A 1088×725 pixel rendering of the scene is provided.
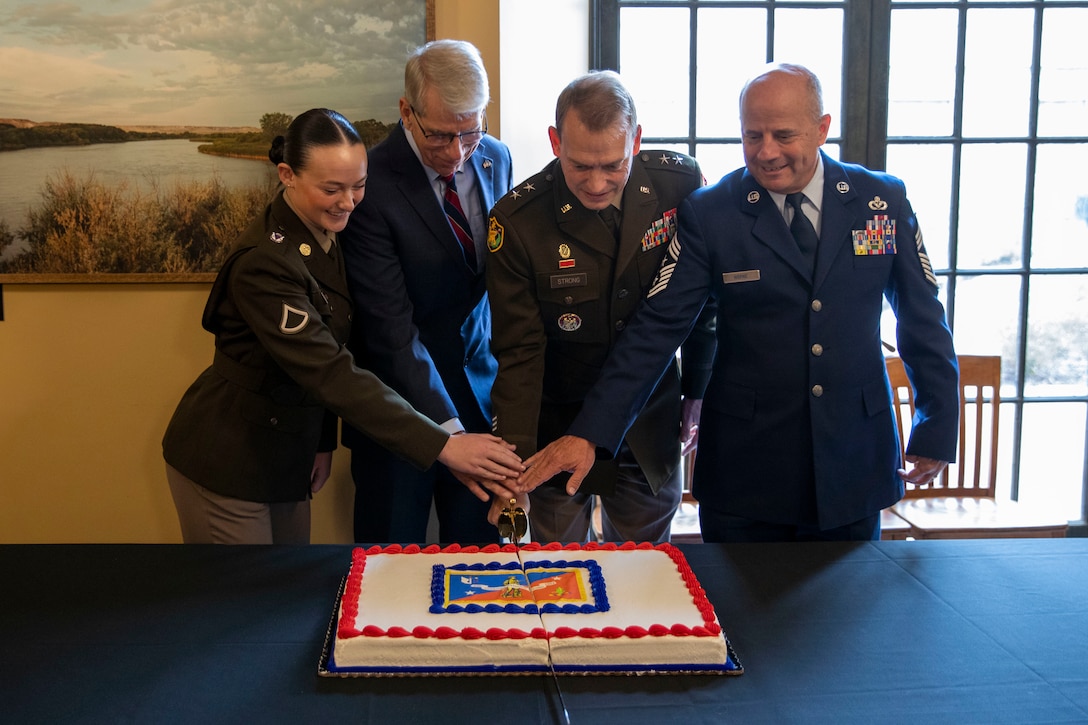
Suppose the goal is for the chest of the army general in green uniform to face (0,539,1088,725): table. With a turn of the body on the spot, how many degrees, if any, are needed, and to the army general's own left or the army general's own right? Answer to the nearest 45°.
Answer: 0° — they already face it

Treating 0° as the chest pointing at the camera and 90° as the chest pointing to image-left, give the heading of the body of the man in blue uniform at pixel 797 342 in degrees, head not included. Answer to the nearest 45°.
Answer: approximately 0°

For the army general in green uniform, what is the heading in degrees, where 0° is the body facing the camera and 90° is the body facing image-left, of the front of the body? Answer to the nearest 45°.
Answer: approximately 0°

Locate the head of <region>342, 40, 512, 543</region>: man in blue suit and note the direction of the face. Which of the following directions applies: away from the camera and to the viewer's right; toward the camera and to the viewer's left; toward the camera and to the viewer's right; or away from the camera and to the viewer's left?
toward the camera and to the viewer's right

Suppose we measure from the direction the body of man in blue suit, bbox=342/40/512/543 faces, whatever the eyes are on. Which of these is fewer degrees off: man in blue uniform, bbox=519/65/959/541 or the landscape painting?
the man in blue uniform

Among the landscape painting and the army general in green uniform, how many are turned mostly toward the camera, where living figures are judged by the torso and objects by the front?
2

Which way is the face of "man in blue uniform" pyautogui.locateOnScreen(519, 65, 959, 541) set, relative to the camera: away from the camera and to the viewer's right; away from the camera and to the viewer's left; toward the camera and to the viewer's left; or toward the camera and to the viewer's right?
toward the camera and to the viewer's left

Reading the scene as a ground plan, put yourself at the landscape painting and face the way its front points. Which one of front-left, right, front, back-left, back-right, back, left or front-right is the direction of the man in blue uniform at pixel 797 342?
front-left

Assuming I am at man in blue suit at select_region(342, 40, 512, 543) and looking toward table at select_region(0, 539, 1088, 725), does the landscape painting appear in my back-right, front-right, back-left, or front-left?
back-right
